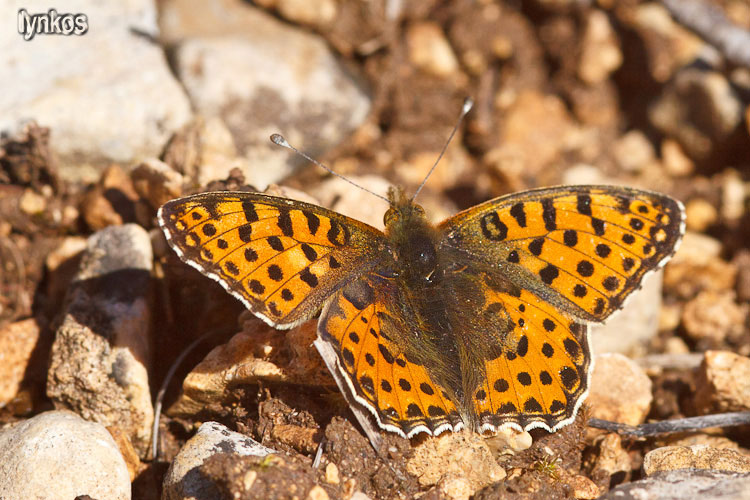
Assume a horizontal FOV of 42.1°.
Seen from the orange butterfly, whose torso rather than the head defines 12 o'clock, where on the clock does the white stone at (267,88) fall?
The white stone is roughly at 11 o'clock from the orange butterfly.

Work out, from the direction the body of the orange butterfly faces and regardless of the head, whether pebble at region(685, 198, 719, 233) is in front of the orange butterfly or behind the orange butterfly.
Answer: in front

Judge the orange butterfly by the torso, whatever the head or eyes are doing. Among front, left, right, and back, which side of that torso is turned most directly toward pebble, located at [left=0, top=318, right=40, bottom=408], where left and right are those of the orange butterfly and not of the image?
left

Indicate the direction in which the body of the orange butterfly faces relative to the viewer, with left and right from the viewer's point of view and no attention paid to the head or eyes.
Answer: facing away from the viewer

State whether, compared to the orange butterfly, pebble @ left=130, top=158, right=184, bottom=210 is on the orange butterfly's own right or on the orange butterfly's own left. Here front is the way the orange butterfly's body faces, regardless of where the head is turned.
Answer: on the orange butterfly's own left

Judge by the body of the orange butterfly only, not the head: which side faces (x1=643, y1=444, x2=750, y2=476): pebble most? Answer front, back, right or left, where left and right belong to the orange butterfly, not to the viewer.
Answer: right

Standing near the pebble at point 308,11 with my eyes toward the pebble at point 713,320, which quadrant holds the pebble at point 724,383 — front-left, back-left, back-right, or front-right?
front-right

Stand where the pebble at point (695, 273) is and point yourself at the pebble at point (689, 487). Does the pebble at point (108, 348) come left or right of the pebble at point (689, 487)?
right

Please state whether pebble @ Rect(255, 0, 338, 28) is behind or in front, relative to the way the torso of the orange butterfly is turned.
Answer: in front

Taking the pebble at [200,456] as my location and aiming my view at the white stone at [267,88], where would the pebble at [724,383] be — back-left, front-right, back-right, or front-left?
front-right

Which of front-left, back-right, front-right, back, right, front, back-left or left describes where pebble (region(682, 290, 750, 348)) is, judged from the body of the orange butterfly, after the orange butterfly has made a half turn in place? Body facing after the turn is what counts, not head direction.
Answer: back-left

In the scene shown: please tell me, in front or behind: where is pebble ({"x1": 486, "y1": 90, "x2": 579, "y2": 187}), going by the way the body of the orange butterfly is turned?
in front

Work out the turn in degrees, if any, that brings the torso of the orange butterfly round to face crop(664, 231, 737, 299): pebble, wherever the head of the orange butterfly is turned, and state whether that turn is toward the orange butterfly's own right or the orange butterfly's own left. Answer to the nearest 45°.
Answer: approximately 45° to the orange butterfly's own right

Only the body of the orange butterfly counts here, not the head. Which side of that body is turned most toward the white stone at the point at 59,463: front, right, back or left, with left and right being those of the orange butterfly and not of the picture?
left
